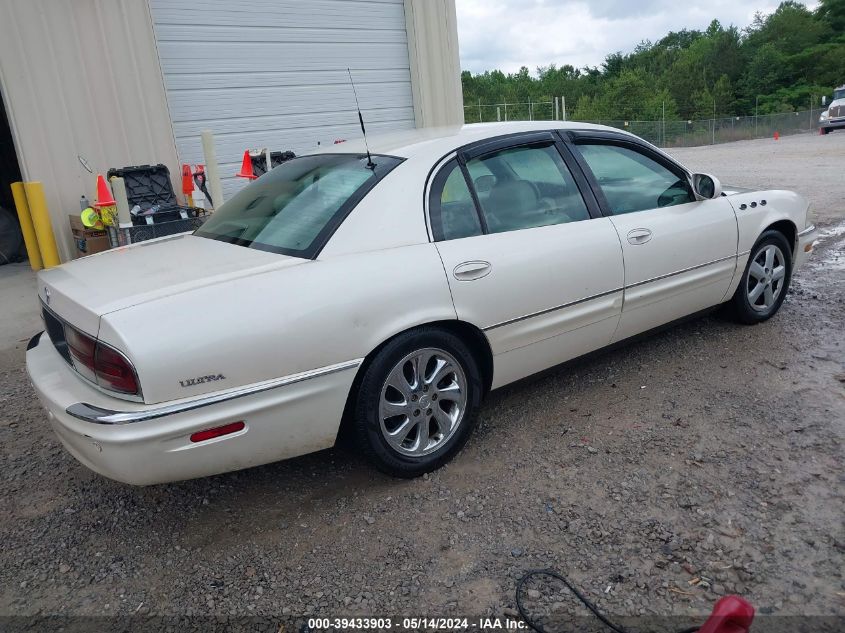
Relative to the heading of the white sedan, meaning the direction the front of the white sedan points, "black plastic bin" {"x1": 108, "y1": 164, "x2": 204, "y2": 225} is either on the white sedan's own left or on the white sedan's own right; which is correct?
on the white sedan's own left

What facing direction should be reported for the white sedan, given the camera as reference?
facing away from the viewer and to the right of the viewer

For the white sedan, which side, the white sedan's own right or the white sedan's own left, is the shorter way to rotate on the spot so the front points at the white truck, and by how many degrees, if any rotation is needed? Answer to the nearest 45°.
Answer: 0° — it already faces it

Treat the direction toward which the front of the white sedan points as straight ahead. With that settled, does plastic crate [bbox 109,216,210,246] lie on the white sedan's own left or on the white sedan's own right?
on the white sedan's own left

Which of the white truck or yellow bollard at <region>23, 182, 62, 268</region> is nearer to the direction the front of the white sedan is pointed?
the white truck

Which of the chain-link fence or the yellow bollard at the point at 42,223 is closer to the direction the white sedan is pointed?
the chain-link fence

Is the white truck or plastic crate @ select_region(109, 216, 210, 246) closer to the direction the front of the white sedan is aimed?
the white truck

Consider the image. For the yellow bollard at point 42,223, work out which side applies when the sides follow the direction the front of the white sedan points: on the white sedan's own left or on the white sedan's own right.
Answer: on the white sedan's own left

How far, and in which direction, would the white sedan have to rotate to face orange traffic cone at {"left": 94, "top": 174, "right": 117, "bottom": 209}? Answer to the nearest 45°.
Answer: approximately 90° to its left

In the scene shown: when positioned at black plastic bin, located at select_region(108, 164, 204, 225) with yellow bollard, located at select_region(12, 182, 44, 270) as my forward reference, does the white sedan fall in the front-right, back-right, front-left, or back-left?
back-left

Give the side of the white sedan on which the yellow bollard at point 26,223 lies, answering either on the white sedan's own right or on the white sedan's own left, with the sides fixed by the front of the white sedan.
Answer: on the white sedan's own left
